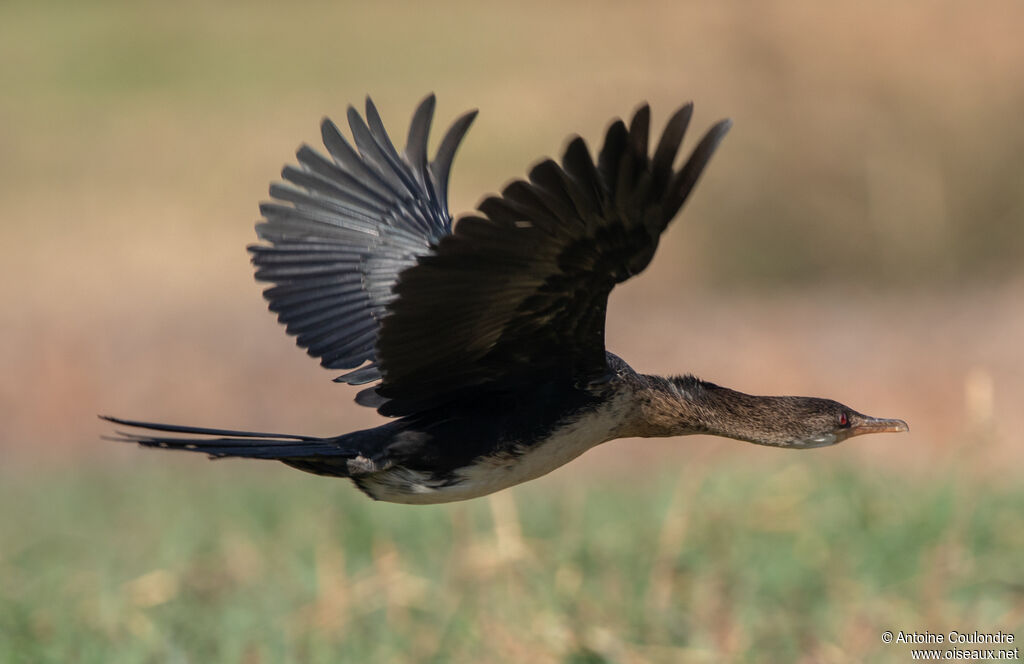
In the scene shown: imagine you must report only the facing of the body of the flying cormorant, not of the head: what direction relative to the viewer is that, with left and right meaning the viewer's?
facing to the right of the viewer
